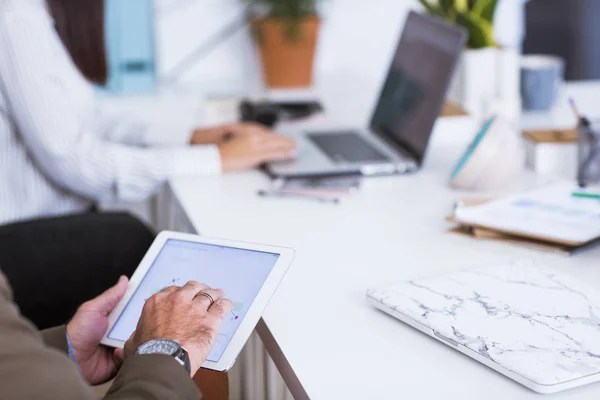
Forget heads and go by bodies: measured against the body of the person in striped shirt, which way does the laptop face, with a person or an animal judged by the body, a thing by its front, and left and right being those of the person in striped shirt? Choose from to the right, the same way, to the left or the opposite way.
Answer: the opposite way

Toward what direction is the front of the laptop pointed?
to the viewer's left

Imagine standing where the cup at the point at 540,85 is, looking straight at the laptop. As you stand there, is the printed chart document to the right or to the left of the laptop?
left

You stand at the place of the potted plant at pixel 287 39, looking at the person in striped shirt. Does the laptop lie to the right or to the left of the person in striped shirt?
left

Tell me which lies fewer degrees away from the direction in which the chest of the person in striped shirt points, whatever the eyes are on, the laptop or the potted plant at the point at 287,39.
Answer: the laptop

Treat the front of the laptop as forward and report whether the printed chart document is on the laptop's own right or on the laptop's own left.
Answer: on the laptop's own left

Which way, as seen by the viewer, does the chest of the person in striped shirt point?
to the viewer's right

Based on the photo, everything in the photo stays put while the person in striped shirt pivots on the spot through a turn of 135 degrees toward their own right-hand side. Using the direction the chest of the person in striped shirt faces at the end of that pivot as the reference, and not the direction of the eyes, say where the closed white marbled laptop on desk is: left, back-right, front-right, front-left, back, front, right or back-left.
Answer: left

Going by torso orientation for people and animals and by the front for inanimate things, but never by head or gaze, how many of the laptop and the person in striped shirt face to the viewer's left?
1

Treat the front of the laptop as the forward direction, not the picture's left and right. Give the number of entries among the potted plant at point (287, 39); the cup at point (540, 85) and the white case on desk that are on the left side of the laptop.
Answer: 1

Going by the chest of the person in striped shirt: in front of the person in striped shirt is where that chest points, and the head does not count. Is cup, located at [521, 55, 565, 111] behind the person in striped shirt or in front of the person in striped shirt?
in front

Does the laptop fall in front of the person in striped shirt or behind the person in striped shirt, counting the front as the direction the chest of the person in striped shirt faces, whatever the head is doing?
in front

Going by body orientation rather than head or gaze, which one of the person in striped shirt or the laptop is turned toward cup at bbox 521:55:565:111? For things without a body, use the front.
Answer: the person in striped shirt

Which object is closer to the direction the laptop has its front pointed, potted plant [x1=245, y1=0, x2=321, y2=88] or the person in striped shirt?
the person in striped shirt
